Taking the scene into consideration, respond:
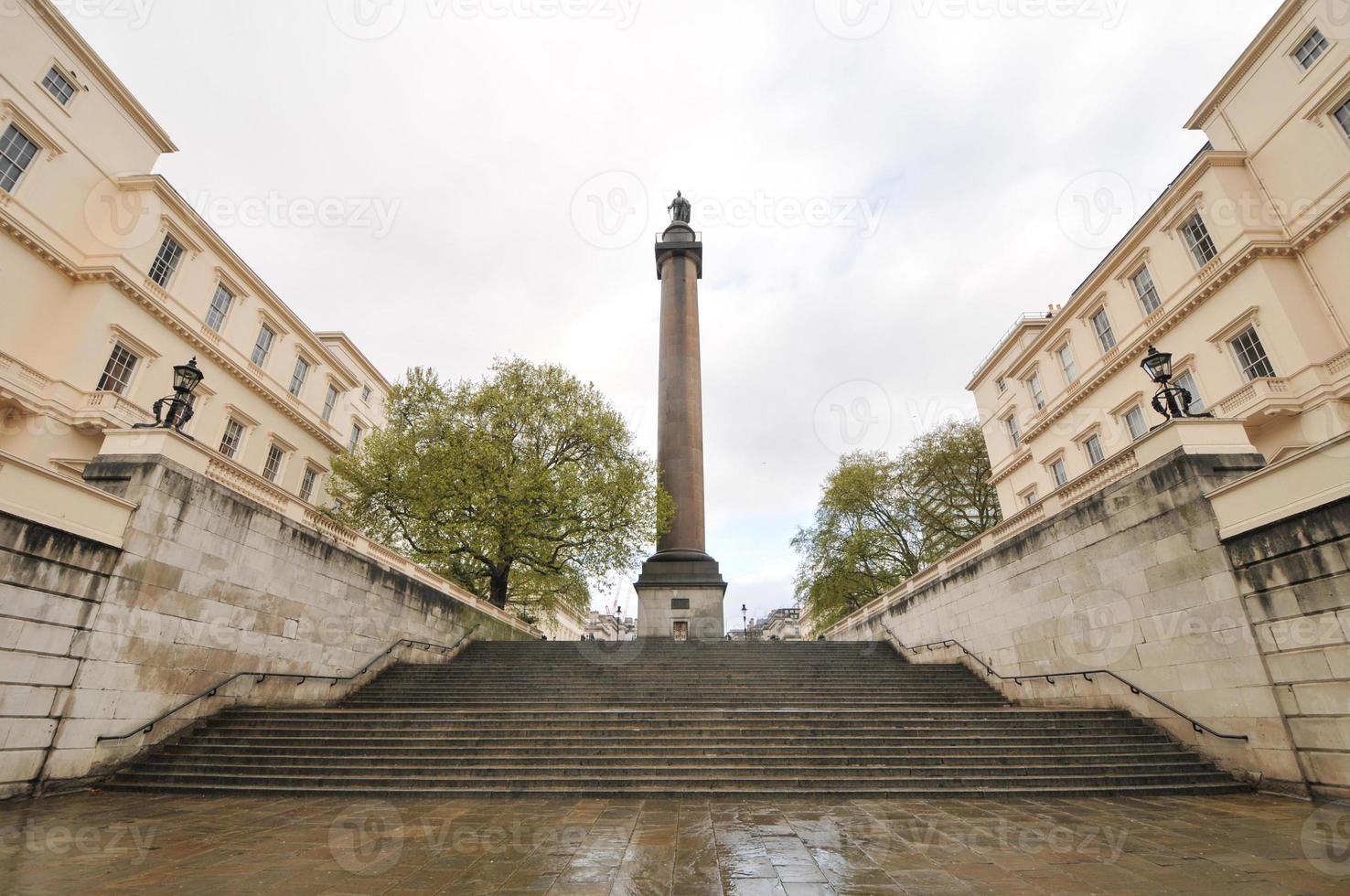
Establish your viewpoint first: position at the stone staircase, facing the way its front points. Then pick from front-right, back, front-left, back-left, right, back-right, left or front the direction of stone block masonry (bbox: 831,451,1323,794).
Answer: left

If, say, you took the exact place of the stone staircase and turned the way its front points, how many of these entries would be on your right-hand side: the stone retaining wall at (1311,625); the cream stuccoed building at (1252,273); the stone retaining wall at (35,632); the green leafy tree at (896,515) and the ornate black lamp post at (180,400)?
2

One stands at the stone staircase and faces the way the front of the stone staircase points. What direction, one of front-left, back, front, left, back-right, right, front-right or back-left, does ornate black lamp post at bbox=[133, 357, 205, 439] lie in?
right

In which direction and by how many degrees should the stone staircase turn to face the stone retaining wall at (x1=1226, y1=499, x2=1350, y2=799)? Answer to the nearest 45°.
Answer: approximately 90° to its left

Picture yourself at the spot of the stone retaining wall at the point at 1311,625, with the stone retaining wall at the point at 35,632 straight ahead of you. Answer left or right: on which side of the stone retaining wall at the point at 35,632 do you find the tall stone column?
right

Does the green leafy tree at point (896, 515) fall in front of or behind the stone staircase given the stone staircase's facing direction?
behind

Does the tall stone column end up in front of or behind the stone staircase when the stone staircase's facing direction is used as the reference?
behind

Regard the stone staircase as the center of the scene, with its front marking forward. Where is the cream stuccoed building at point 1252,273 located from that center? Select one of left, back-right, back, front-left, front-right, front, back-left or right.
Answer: left

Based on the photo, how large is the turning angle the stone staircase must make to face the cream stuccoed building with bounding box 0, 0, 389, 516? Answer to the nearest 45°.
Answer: approximately 90° to its right

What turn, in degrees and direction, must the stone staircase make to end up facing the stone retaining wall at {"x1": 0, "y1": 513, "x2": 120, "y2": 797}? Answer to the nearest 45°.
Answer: approximately 90° to its right

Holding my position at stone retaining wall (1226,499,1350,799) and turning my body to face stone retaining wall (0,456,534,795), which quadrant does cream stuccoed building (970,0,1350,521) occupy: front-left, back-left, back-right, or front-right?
back-right

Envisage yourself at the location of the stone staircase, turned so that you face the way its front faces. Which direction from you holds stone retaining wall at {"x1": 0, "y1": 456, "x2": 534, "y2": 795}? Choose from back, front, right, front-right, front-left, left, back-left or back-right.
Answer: right

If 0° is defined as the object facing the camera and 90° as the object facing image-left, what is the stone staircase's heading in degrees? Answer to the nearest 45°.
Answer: approximately 0°

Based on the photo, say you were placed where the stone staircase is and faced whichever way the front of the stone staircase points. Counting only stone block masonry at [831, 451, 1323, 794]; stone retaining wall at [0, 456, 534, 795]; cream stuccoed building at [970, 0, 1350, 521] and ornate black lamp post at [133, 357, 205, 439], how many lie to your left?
2
